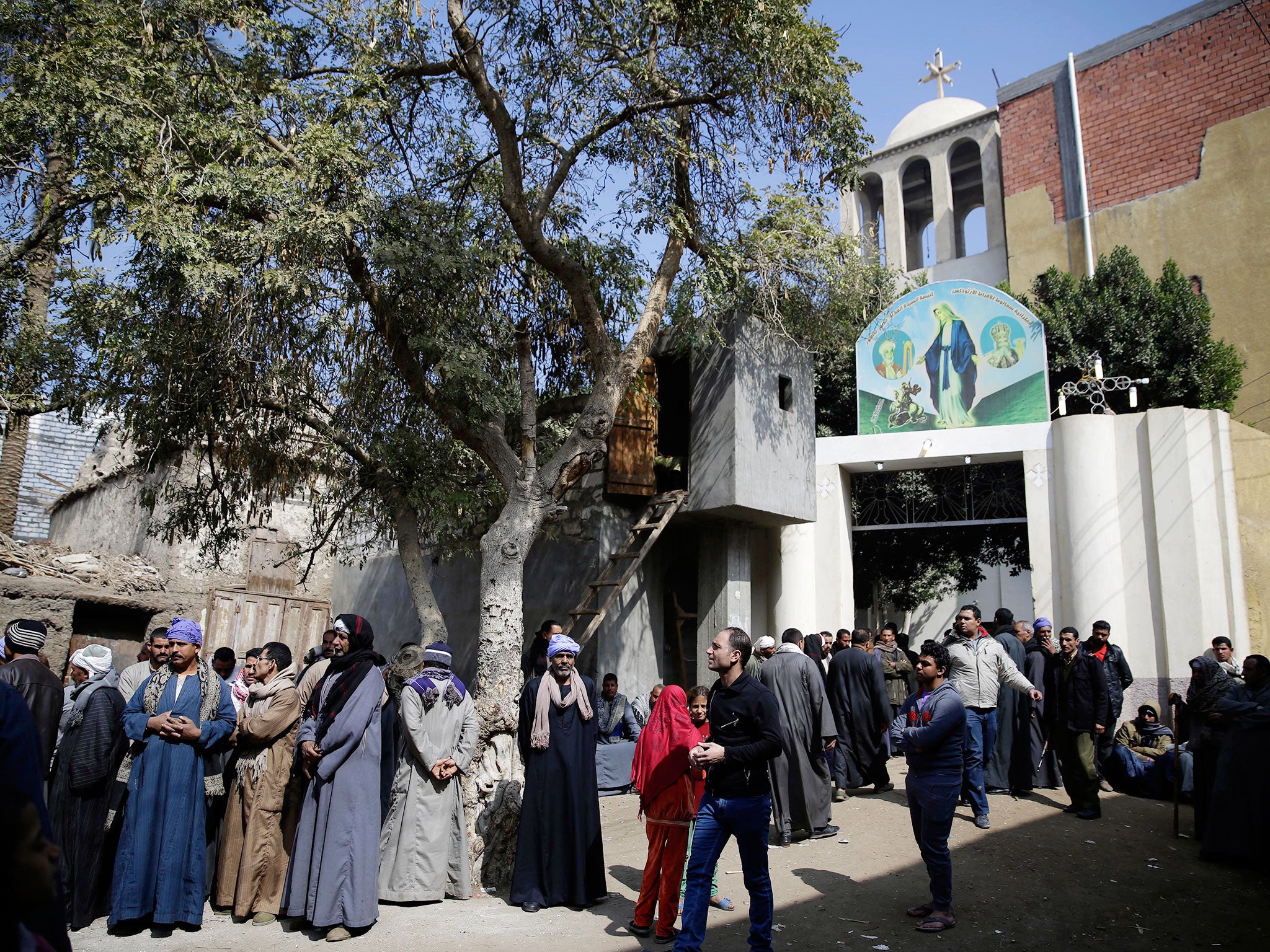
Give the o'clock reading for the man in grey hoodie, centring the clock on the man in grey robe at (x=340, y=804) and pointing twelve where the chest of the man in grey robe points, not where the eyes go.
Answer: The man in grey hoodie is roughly at 8 o'clock from the man in grey robe.

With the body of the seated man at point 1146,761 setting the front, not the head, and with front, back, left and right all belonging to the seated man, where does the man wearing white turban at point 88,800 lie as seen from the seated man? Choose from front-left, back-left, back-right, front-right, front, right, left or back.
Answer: front-right

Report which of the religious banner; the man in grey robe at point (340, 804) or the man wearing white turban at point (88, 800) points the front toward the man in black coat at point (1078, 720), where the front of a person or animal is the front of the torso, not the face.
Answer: the religious banner

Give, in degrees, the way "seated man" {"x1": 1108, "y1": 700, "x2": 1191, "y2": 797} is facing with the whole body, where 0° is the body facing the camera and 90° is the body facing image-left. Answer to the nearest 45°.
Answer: approximately 0°

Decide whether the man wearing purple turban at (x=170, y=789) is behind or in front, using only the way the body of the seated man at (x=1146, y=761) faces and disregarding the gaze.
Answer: in front

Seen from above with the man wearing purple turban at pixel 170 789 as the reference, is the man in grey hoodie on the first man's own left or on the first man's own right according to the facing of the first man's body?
on the first man's own left

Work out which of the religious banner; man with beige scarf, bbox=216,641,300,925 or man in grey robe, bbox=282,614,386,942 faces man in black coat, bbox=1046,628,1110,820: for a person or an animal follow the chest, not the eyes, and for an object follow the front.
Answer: the religious banner

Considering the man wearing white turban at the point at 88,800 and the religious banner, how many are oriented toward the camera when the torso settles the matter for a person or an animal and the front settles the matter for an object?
1

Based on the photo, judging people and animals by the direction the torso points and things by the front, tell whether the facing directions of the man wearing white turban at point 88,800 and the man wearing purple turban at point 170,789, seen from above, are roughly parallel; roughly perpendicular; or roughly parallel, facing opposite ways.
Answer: roughly perpendicular

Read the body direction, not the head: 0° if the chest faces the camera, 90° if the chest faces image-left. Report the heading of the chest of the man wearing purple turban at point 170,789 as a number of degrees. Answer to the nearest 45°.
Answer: approximately 0°
